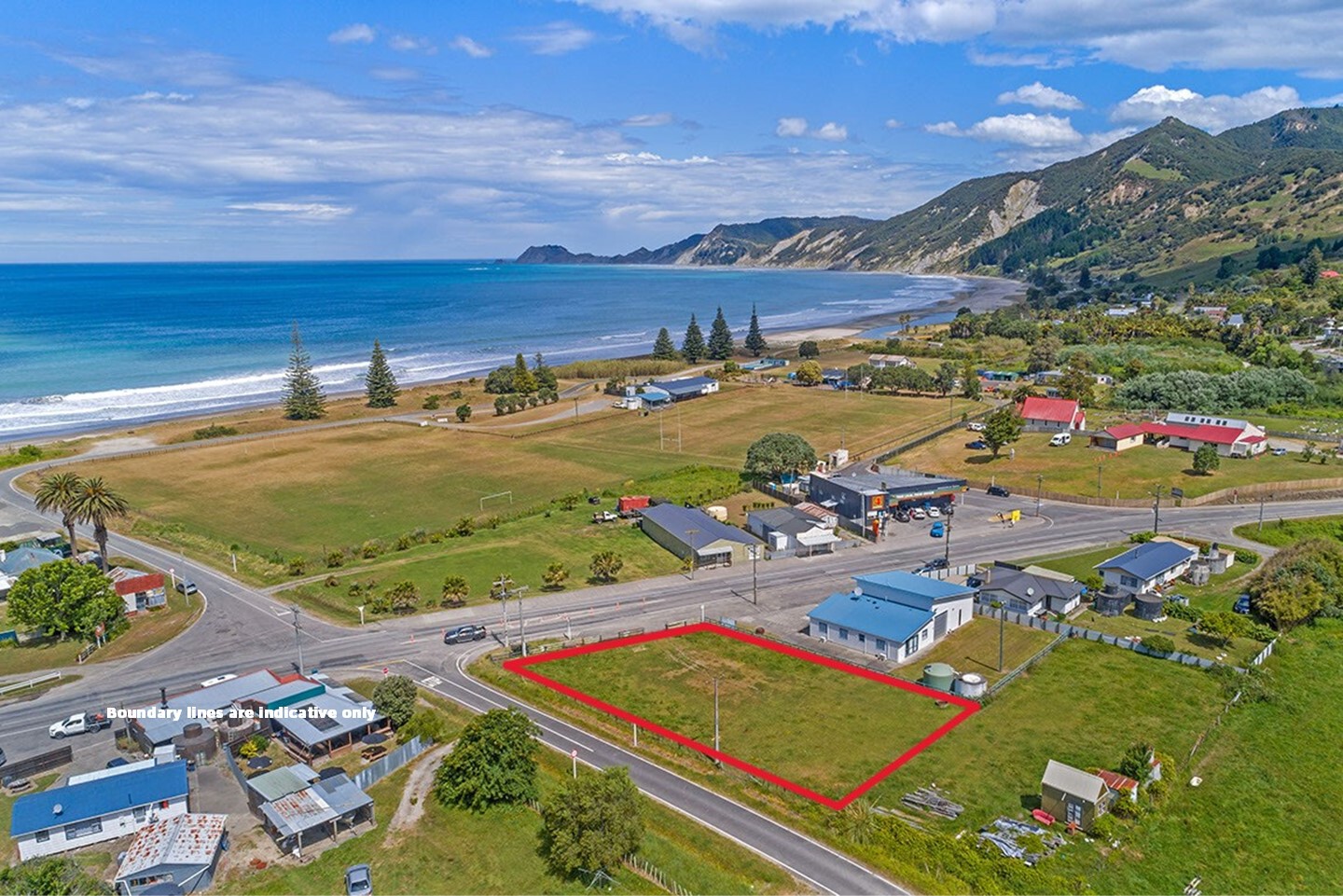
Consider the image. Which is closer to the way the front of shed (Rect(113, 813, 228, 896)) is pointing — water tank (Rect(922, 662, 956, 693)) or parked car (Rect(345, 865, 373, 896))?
the parked car

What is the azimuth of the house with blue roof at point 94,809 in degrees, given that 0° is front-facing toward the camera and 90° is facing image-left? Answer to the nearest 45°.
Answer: approximately 0°

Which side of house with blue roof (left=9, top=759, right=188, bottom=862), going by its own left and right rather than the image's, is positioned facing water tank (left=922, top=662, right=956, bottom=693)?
left

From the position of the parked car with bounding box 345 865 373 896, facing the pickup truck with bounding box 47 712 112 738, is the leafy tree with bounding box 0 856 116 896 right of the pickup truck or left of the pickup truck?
left

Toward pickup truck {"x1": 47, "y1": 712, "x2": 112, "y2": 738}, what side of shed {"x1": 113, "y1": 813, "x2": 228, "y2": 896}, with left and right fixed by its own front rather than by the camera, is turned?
back

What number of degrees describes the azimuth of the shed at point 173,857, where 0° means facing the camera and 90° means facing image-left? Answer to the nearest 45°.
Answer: approximately 0°
